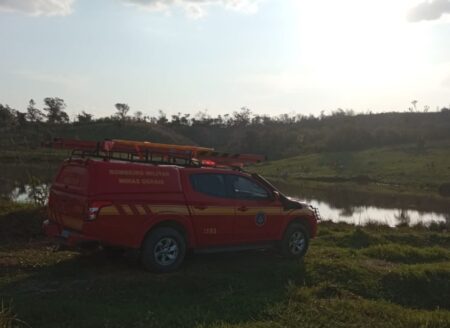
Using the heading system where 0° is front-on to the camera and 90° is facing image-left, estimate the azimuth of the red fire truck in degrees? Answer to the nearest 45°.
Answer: approximately 225°
